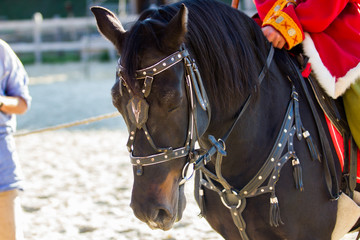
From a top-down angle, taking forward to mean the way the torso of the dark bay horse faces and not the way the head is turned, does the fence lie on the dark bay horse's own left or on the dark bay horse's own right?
on the dark bay horse's own right

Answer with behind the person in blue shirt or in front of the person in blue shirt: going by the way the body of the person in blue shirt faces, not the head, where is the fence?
behind

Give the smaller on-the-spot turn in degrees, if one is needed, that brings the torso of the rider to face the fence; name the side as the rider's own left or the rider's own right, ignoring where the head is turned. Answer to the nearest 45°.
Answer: approximately 90° to the rider's own right

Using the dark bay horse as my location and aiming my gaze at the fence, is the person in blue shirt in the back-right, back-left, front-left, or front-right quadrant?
front-left

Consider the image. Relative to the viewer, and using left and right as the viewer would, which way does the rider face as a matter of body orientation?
facing the viewer and to the left of the viewer

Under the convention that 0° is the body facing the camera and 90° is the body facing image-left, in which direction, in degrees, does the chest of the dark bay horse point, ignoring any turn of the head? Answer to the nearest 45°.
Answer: approximately 45°

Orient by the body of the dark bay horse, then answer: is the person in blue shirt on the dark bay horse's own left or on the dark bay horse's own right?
on the dark bay horse's own right

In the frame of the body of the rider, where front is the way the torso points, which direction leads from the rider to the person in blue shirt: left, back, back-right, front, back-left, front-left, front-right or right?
front-right
